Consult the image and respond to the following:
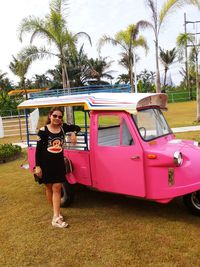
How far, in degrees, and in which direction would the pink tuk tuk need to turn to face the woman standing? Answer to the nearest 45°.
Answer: approximately 135° to its right

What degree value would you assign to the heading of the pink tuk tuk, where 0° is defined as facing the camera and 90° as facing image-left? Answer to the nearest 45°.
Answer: approximately 315°

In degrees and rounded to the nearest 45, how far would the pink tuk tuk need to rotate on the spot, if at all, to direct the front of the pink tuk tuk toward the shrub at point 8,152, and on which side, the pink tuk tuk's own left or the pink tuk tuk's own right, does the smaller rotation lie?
approximately 180°

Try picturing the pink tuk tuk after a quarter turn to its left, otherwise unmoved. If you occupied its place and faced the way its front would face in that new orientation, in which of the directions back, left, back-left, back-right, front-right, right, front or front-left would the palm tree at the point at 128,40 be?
front-left
